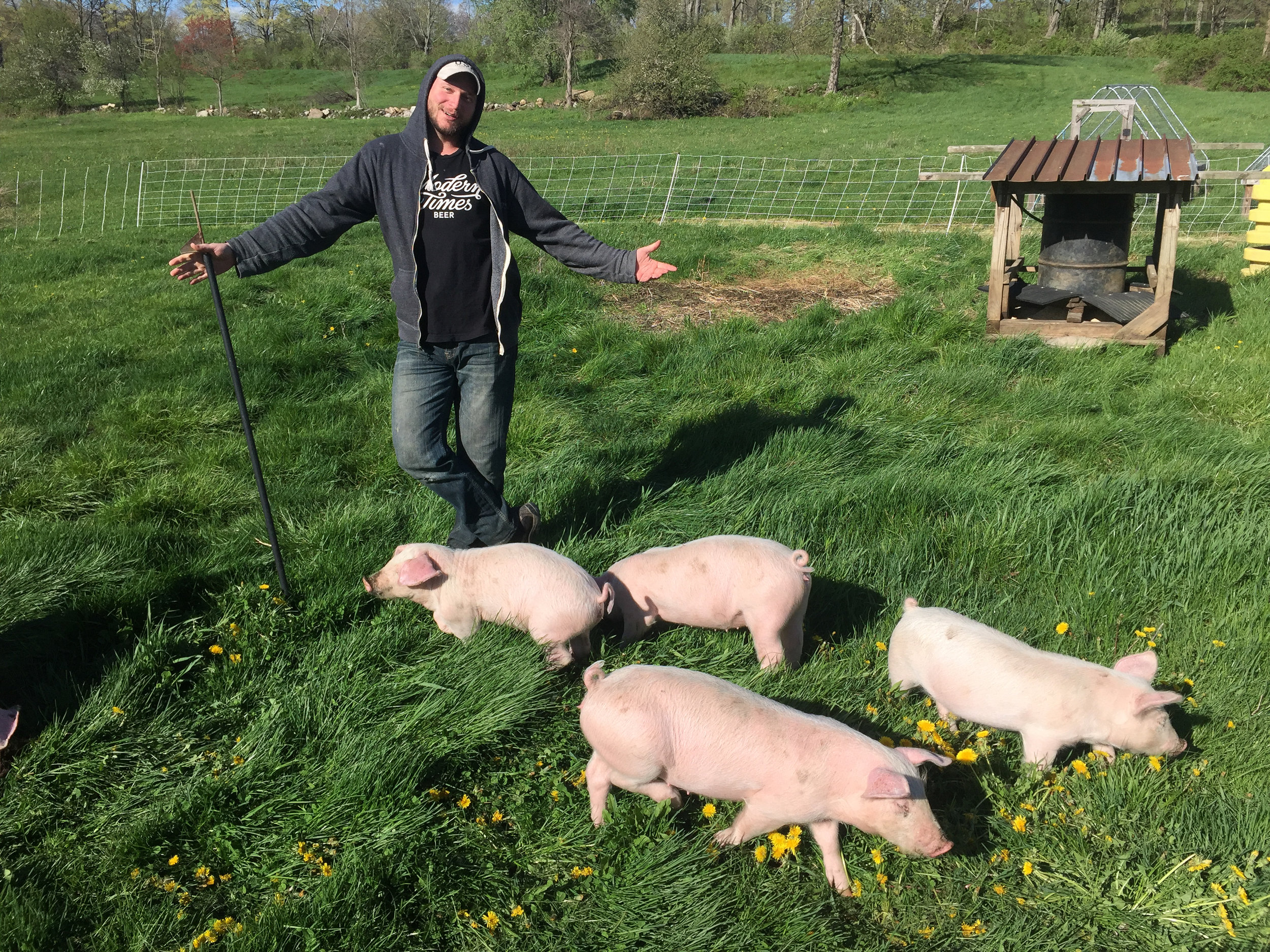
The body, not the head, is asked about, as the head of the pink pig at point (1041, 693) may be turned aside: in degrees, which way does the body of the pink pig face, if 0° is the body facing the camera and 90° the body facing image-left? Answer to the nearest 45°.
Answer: approximately 315°

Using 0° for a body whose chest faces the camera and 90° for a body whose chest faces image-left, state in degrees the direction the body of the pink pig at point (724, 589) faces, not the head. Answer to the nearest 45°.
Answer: approximately 90°

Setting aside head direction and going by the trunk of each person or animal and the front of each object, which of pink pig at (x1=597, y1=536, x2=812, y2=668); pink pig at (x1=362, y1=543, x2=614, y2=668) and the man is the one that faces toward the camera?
the man

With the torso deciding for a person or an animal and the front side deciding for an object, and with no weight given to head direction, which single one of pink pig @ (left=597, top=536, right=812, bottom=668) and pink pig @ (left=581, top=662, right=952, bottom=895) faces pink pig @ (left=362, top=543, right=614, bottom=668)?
pink pig @ (left=597, top=536, right=812, bottom=668)

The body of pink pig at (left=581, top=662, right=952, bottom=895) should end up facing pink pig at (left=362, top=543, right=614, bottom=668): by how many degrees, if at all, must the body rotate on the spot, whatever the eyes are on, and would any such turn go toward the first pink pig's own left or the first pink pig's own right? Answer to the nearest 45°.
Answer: approximately 180°

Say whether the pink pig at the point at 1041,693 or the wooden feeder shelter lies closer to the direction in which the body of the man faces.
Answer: the pink pig

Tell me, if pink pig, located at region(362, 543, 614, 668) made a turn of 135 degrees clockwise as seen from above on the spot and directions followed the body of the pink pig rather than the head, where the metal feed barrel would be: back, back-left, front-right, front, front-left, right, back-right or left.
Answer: front

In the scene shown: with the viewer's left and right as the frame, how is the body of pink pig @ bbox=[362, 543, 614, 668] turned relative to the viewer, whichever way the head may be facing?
facing to the left of the viewer

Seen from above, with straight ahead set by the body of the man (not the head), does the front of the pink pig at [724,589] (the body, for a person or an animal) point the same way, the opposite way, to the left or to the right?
to the right

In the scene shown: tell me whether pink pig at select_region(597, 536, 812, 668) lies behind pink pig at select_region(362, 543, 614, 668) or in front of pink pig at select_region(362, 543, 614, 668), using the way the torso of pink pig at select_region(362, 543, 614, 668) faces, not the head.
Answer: behind

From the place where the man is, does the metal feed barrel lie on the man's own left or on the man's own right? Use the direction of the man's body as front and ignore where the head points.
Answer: on the man's own left

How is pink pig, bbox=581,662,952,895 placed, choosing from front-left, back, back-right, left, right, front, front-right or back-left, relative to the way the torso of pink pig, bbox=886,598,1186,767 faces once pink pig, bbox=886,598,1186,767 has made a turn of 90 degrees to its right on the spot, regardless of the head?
front
